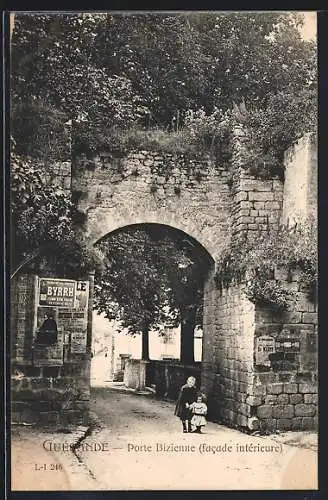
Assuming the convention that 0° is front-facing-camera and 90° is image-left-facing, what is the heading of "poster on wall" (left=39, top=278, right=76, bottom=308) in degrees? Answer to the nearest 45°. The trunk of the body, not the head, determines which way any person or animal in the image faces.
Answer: approximately 0°
